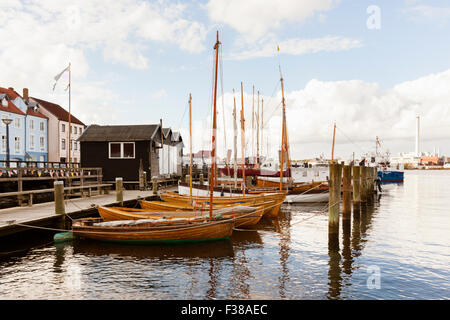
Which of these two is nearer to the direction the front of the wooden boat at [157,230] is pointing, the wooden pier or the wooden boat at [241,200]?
the wooden boat

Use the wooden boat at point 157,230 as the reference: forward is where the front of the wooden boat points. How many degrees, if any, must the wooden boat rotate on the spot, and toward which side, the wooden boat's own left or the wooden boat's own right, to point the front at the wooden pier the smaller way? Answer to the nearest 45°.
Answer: approximately 180°

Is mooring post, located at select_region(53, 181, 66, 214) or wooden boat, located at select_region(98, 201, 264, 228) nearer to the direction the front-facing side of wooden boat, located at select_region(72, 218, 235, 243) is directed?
the wooden boat

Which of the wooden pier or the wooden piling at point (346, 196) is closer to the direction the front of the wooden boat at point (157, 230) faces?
the wooden piling

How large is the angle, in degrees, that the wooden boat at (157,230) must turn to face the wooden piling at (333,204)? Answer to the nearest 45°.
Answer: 0° — it already faces it

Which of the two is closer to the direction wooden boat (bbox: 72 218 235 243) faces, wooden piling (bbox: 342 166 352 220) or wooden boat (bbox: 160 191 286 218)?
the wooden piling

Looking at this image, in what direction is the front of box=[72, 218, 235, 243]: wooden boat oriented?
to the viewer's right

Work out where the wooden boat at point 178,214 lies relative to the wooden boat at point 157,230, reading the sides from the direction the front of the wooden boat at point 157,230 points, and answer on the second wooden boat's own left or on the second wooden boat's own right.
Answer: on the second wooden boat's own left
